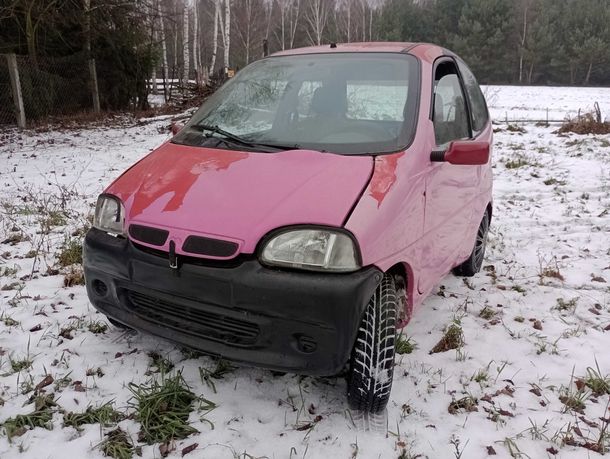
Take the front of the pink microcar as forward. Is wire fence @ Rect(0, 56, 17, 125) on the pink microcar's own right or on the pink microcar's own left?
on the pink microcar's own right

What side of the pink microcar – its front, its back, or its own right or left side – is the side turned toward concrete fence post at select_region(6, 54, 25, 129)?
right

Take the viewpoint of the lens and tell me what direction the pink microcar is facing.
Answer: facing the viewer and to the left of the viewer

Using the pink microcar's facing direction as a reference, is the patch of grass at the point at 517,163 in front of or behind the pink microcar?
behind

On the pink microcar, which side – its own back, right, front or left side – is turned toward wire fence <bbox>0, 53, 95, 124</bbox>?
right

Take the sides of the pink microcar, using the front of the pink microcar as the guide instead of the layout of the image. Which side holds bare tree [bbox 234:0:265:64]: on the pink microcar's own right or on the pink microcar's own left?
on the pink microcar's own right

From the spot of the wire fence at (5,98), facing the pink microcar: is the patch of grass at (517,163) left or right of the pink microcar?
left
